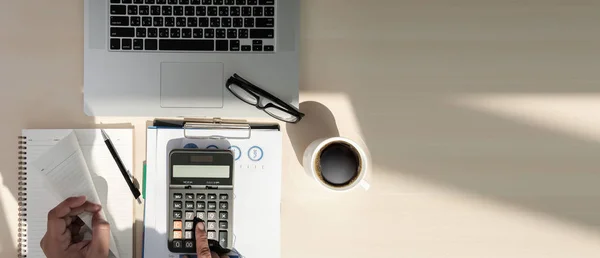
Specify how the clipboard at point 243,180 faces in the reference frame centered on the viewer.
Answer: facing the viewer

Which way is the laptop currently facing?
toward the camera
